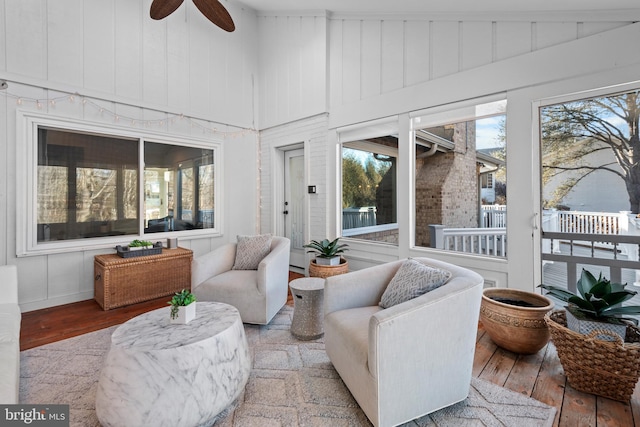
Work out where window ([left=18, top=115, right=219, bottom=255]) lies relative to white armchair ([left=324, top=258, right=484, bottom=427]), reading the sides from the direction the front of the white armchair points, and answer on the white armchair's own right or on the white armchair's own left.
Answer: on the white armchair's own right

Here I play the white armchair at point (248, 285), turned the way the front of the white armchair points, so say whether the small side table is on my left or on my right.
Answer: on my left

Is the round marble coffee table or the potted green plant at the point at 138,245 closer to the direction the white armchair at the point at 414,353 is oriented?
the round marble coffee table

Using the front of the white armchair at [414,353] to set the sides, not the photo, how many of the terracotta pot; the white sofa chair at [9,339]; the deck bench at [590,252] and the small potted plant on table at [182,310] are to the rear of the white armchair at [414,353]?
2

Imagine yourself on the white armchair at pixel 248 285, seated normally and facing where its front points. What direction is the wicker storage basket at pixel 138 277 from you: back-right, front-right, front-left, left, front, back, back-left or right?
right

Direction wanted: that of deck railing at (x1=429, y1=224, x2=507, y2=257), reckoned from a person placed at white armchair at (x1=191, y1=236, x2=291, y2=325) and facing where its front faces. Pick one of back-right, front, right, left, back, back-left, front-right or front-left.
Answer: back-left

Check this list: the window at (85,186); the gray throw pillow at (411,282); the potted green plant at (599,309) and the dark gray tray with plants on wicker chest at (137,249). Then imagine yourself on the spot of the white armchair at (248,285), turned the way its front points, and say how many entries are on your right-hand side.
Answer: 2

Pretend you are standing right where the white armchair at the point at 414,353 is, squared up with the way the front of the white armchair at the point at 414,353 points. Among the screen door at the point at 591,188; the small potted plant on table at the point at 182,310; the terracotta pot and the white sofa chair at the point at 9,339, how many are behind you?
2

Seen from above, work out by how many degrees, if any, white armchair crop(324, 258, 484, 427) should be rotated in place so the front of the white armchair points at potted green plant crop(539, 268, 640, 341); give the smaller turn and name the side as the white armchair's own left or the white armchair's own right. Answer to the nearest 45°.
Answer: approximately 180°

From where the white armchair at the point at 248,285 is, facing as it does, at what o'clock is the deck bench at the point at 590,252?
The deck bench is roughly at 8 o'clock from the white armchair.

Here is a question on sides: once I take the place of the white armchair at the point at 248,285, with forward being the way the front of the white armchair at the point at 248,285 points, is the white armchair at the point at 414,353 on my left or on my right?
on my left

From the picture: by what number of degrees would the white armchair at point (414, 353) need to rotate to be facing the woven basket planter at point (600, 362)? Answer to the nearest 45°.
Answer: approximately 180°

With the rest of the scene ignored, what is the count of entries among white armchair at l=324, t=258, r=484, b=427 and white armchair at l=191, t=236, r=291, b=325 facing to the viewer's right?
0

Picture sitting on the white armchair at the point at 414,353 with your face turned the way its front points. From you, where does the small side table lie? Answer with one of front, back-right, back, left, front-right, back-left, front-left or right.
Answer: right

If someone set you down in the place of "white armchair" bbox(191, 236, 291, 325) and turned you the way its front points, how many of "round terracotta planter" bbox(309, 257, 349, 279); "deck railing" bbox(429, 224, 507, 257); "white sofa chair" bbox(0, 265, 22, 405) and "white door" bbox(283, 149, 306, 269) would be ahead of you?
1

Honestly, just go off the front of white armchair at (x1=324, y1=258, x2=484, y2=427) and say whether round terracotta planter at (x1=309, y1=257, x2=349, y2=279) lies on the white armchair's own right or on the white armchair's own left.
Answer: on the white armchair's own right

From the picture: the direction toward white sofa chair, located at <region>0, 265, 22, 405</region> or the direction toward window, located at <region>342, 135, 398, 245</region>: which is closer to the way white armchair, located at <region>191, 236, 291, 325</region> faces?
the white sofa chair

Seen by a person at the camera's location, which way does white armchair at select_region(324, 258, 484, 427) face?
facing the viewer and to the left of the viewer

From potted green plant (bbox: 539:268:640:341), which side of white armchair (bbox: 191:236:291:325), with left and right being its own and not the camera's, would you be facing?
left
